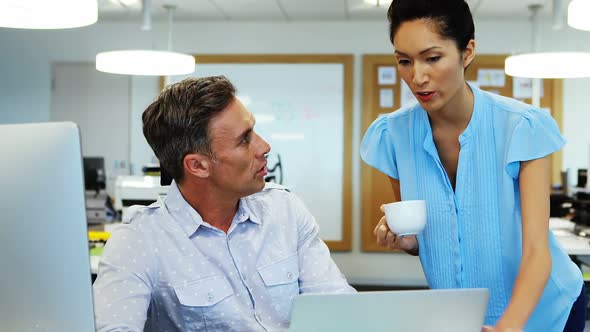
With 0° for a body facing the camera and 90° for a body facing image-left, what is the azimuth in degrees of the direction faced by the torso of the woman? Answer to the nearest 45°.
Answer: approximately 45°

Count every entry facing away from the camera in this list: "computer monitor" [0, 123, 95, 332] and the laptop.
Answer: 2

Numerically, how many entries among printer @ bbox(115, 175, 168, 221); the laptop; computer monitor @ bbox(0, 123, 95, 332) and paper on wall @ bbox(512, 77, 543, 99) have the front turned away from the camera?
2

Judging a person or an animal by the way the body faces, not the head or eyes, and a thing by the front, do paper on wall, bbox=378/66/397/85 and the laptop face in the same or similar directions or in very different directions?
very different directions

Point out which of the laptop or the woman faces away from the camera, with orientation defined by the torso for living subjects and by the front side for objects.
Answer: the laptop

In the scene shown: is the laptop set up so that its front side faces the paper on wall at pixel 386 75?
yes

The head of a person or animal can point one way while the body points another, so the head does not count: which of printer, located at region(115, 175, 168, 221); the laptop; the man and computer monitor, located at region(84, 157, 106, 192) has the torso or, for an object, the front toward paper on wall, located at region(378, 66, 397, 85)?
the laptop

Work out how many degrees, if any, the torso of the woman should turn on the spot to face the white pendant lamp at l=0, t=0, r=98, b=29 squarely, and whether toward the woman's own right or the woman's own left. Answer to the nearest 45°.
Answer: approximately 45° to the woman's own right

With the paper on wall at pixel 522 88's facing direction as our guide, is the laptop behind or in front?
in front

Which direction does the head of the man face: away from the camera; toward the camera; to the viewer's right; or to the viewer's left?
to the viewer's right

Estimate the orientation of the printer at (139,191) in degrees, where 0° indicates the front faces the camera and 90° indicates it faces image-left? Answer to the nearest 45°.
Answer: approximately 0°
